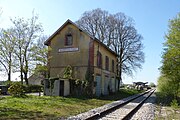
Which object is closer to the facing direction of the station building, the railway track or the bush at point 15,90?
the railway track

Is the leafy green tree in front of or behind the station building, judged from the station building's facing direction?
in front

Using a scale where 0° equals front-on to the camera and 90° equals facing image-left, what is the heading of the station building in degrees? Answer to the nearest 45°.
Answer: approximately 315°

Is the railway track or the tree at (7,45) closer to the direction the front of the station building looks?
the railway track

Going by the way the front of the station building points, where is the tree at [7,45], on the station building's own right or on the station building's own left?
on the station building's own right

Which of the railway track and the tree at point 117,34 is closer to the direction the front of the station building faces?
the railway track

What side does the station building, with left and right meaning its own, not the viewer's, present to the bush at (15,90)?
right
